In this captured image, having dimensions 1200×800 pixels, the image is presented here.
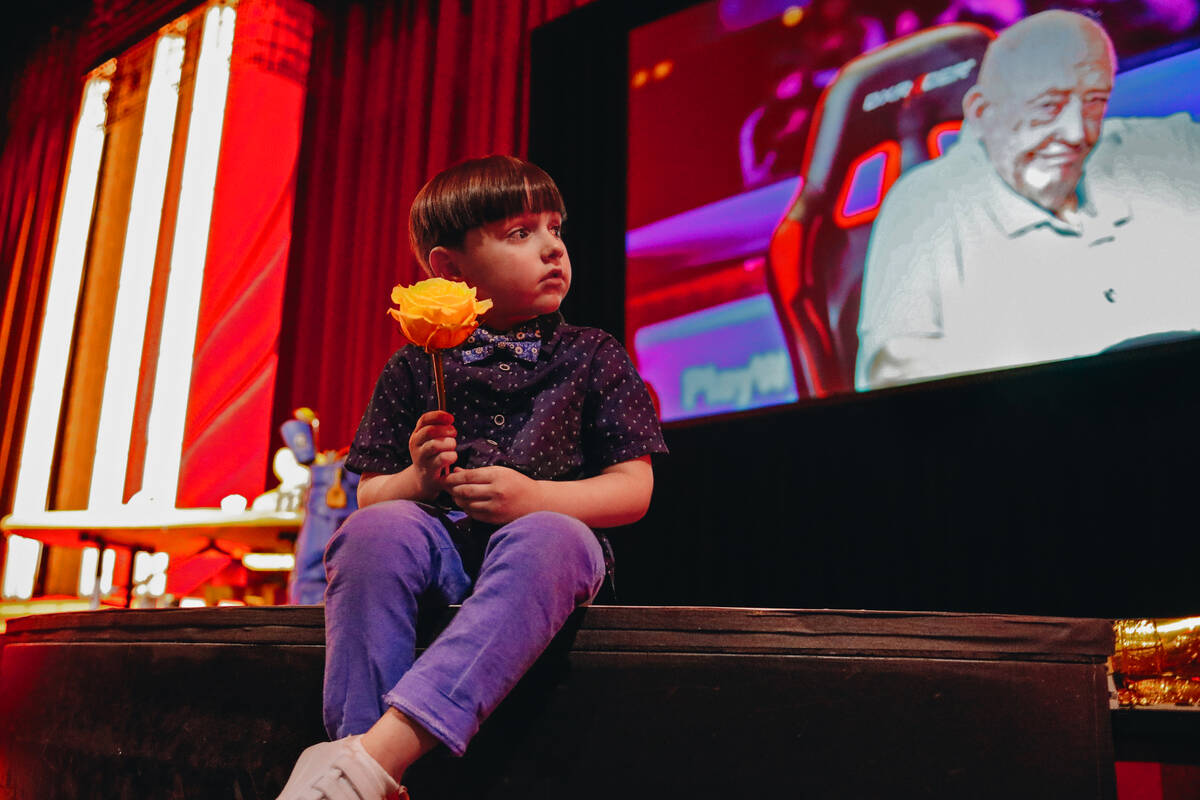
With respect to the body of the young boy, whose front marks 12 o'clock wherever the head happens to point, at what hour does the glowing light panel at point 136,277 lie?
The glowing light panel is roughly at 5 o'clock from the young boy.

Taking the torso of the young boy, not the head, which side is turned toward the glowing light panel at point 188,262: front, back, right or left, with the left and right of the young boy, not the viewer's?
back

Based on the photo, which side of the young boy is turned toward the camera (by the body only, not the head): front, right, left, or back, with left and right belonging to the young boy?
front

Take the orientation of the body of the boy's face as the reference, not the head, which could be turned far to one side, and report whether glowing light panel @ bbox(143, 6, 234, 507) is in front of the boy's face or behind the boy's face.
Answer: behind

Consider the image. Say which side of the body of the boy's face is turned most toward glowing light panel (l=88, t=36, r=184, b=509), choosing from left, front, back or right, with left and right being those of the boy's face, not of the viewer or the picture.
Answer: back

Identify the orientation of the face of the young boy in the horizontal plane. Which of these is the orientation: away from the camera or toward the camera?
toward the camera

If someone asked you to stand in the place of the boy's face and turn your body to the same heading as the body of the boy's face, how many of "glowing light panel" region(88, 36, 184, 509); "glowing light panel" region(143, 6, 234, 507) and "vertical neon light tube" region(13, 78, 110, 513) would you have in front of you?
0

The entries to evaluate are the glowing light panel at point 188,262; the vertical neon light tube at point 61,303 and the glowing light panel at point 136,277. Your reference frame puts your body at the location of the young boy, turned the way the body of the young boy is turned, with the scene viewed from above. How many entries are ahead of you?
0

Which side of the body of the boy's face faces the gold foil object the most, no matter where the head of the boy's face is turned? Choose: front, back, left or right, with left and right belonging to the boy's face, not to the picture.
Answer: left

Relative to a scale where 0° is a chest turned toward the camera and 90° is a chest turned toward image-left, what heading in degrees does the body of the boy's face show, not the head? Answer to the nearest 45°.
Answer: approximately 315°

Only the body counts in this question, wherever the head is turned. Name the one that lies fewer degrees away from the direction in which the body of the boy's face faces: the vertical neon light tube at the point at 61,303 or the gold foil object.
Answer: the gold foil object
